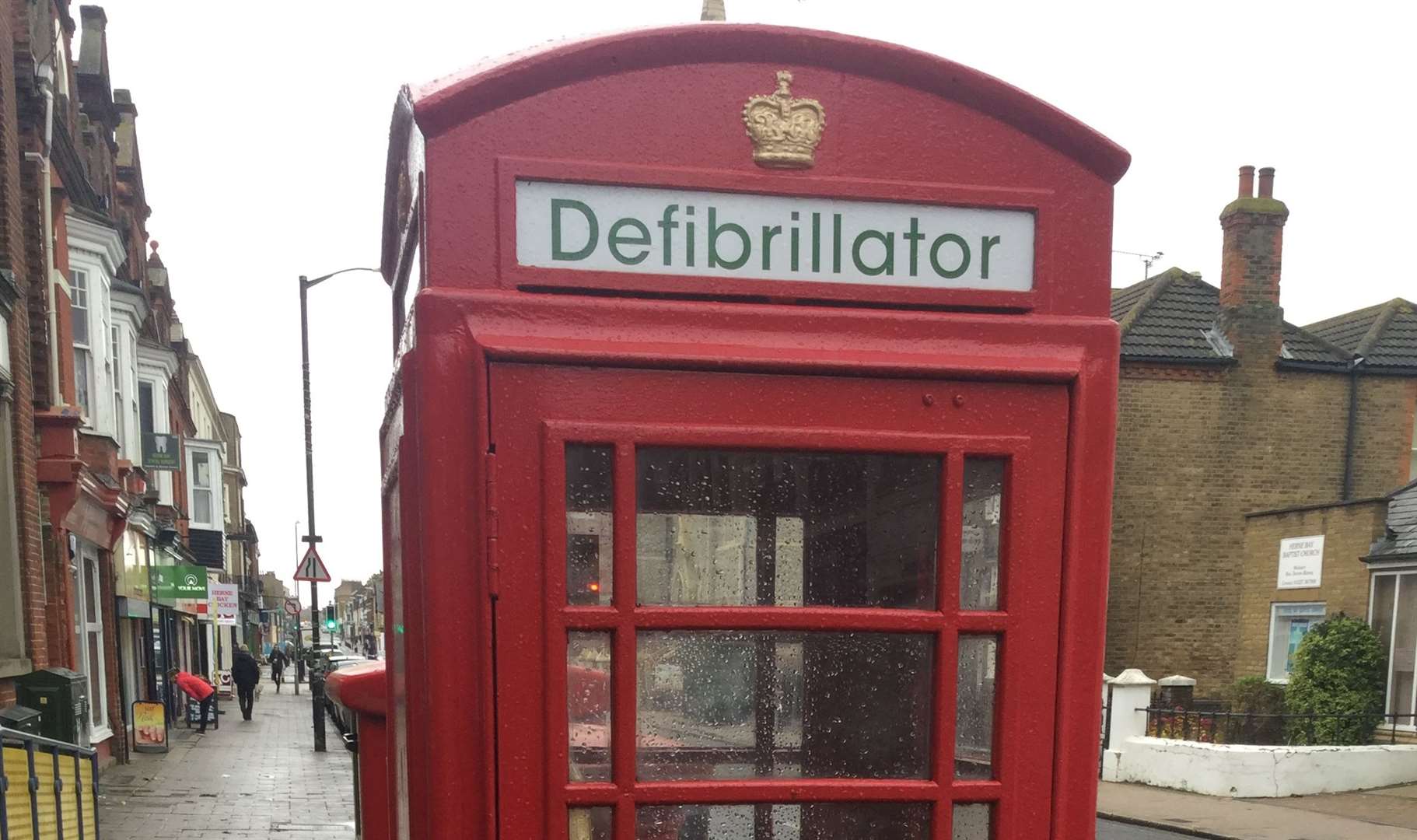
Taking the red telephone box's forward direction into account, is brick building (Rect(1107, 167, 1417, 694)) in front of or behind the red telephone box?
behind

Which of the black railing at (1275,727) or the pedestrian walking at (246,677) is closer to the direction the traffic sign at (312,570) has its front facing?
the black railing

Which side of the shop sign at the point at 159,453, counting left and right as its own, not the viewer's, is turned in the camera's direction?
front

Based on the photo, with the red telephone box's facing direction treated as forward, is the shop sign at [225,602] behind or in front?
behind

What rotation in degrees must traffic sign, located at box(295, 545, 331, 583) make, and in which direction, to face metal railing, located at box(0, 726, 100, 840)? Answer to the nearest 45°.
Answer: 0° — it already faces it
